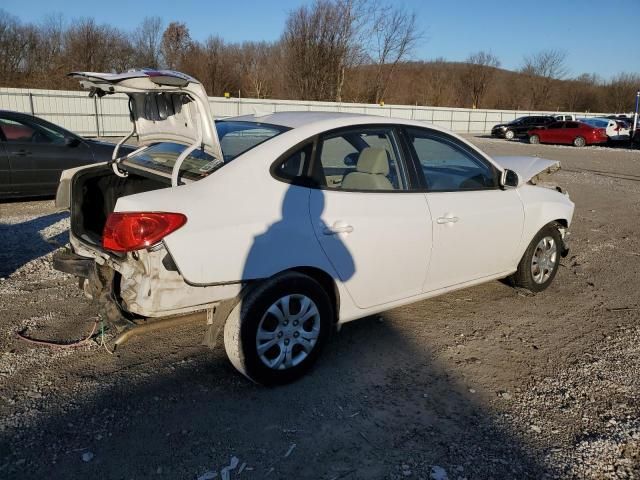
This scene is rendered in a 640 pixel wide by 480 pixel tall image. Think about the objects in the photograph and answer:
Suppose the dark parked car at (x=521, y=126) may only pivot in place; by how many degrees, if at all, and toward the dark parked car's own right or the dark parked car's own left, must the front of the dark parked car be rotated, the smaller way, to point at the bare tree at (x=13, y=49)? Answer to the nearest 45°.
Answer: approximately 45° to the dark parked car's own right

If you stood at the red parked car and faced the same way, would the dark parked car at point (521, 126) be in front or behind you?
in front

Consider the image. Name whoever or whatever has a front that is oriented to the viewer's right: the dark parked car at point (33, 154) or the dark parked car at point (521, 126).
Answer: the dark parked car at point (33, 154)

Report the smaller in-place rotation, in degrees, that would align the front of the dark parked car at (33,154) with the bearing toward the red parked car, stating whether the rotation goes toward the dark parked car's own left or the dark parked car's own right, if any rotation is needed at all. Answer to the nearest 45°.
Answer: approximately 45° to the dark parked car's own left

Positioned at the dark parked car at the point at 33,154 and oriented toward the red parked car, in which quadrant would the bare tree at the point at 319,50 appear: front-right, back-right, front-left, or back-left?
front-left

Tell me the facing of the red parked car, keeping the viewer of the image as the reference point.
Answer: facing away from the viewer and to the left of the viewer

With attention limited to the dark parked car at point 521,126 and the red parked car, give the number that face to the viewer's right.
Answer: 0

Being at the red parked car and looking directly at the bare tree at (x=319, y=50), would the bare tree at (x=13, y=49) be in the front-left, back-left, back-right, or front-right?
front-left

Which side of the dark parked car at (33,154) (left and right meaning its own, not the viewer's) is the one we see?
right

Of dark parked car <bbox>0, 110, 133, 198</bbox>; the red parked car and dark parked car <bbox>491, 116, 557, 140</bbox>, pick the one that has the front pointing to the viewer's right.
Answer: dark parked car <bbox>0, 110, 133, 198</bbox>

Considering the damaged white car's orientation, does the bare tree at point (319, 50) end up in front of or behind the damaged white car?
in front

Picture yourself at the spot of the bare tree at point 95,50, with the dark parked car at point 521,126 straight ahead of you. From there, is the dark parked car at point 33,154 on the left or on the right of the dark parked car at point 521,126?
right
